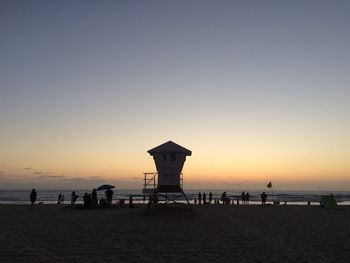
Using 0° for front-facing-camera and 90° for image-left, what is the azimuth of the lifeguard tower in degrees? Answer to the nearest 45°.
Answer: approximately 180°
